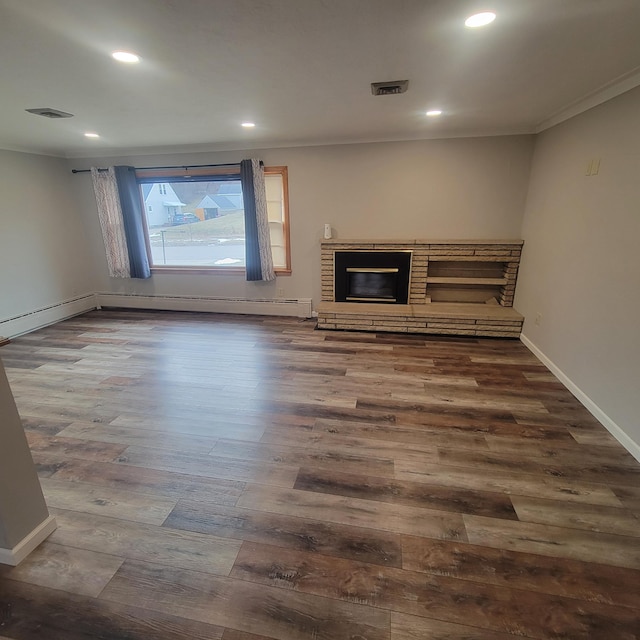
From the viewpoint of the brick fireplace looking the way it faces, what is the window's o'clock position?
The window is roughly at 3 o'clock from the brick fireplace.

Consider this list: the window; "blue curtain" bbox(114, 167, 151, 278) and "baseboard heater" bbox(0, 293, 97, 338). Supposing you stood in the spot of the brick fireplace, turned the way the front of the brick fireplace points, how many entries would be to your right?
3

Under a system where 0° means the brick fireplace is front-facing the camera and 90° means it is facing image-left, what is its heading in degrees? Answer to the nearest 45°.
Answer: approximately 0°

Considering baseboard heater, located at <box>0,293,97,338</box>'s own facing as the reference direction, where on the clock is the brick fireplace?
The brick fireplace is roughly at 12 o'clock from the baseboard heater.

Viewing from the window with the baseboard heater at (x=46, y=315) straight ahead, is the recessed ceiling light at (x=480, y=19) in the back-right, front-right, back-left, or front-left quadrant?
back-left

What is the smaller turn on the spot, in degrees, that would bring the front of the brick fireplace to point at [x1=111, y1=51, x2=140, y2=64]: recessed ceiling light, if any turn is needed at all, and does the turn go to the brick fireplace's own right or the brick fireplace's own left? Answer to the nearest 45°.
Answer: approximately 45° to the brick fireplace's own right

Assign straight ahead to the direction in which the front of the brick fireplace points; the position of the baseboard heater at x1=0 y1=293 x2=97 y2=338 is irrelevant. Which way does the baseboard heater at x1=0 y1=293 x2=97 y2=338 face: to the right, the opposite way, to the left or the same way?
to the left

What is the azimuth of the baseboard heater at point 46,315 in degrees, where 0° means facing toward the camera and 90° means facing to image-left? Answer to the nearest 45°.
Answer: approximately 315°

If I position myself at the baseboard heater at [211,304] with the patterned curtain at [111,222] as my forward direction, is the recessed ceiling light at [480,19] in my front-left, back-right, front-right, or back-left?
back-left

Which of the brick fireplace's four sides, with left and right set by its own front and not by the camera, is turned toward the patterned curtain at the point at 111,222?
right

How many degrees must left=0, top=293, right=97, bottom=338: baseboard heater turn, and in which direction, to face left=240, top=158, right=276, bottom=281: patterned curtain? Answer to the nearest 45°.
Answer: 0° — it already faces it

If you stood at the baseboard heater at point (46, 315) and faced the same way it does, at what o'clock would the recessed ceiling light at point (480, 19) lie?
The recessed ceiling light is roughly at 1 o'clock from the baseboard heater.

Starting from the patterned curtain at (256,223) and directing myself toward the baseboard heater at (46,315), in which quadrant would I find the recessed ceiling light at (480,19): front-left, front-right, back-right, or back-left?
back-left
